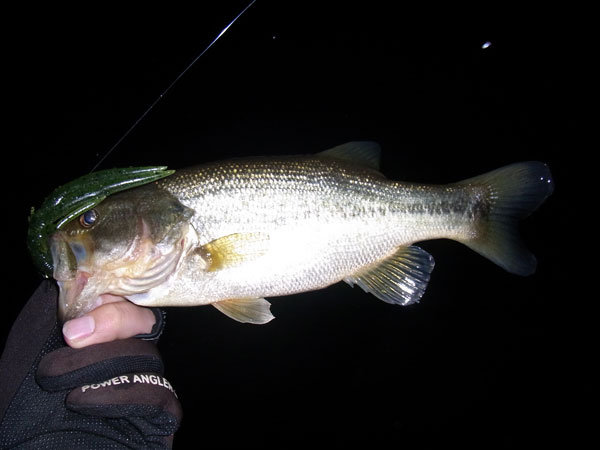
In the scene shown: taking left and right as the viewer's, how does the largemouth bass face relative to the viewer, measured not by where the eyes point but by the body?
facing to the left of the viewer
